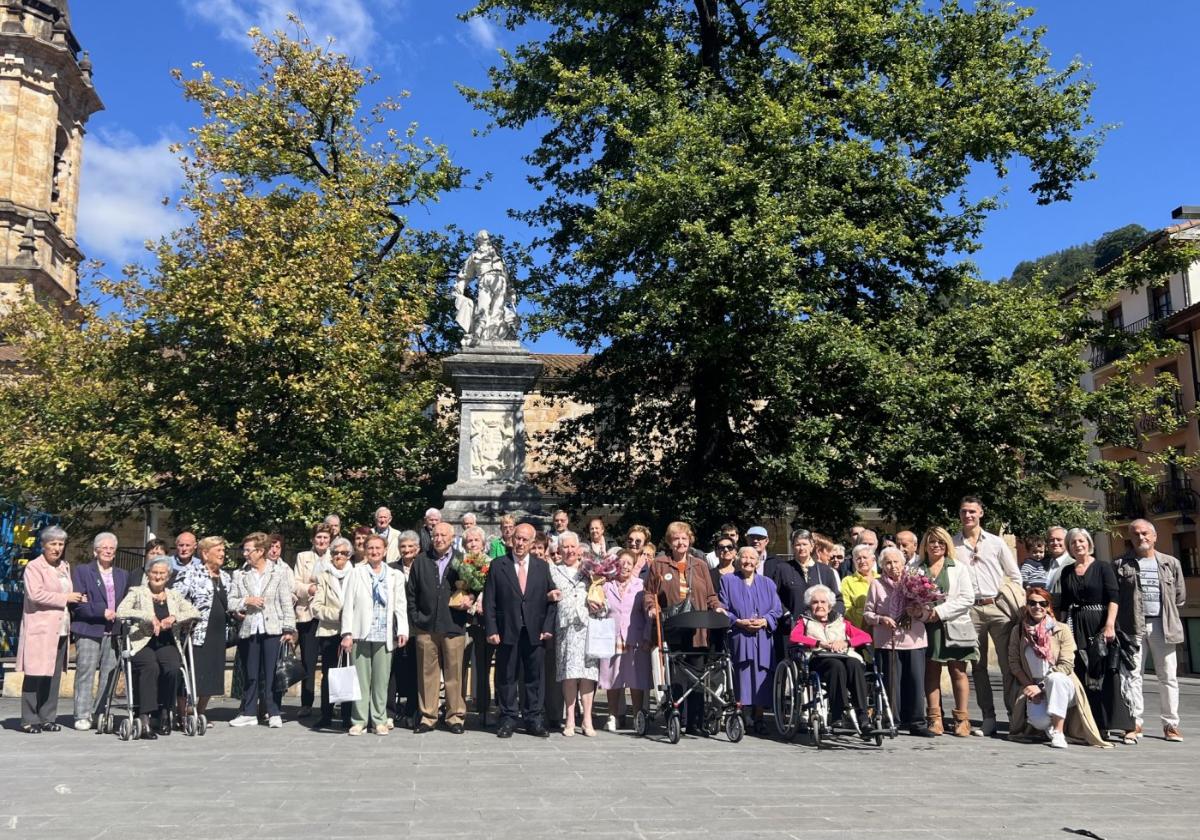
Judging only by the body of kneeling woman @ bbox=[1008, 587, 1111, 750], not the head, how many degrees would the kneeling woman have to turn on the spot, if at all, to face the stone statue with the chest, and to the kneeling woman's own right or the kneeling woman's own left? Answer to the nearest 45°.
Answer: approximately 135° to the kneeling woman's own right

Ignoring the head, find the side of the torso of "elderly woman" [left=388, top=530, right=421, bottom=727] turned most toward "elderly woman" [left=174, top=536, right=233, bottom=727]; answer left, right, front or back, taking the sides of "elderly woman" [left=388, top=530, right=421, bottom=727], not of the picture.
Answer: right

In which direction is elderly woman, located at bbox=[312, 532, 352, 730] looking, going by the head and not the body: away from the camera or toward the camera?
toward the camera

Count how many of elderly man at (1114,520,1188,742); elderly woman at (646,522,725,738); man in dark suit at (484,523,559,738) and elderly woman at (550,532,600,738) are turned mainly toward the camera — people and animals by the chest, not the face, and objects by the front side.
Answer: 4

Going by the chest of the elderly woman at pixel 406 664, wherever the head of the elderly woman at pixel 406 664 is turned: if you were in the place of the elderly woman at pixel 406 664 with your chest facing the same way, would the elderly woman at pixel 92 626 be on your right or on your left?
on your right

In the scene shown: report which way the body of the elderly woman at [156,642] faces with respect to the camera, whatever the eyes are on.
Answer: toward the camera

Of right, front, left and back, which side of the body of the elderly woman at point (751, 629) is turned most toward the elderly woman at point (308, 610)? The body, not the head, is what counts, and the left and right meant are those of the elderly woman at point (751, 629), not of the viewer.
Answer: right

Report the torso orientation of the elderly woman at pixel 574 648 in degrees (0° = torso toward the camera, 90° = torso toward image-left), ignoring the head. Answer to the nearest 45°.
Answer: approximately 0°

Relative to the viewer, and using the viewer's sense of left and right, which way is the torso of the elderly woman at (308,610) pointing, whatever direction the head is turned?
facing the viewer

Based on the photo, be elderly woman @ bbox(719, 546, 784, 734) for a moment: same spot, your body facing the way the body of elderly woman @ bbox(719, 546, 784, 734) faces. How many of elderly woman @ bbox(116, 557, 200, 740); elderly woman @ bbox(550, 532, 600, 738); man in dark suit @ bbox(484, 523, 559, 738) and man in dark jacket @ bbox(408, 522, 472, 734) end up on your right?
4

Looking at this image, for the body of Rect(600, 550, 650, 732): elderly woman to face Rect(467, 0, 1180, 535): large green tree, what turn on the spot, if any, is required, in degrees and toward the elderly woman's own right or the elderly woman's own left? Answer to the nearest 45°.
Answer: approximately 180°

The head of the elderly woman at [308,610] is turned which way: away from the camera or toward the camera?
toward the camera

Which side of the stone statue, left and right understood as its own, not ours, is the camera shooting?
front

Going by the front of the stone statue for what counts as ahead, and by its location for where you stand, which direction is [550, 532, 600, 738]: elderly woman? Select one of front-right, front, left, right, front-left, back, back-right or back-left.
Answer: front

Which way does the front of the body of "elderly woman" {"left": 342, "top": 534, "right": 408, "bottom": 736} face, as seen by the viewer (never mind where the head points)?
toward the camera
